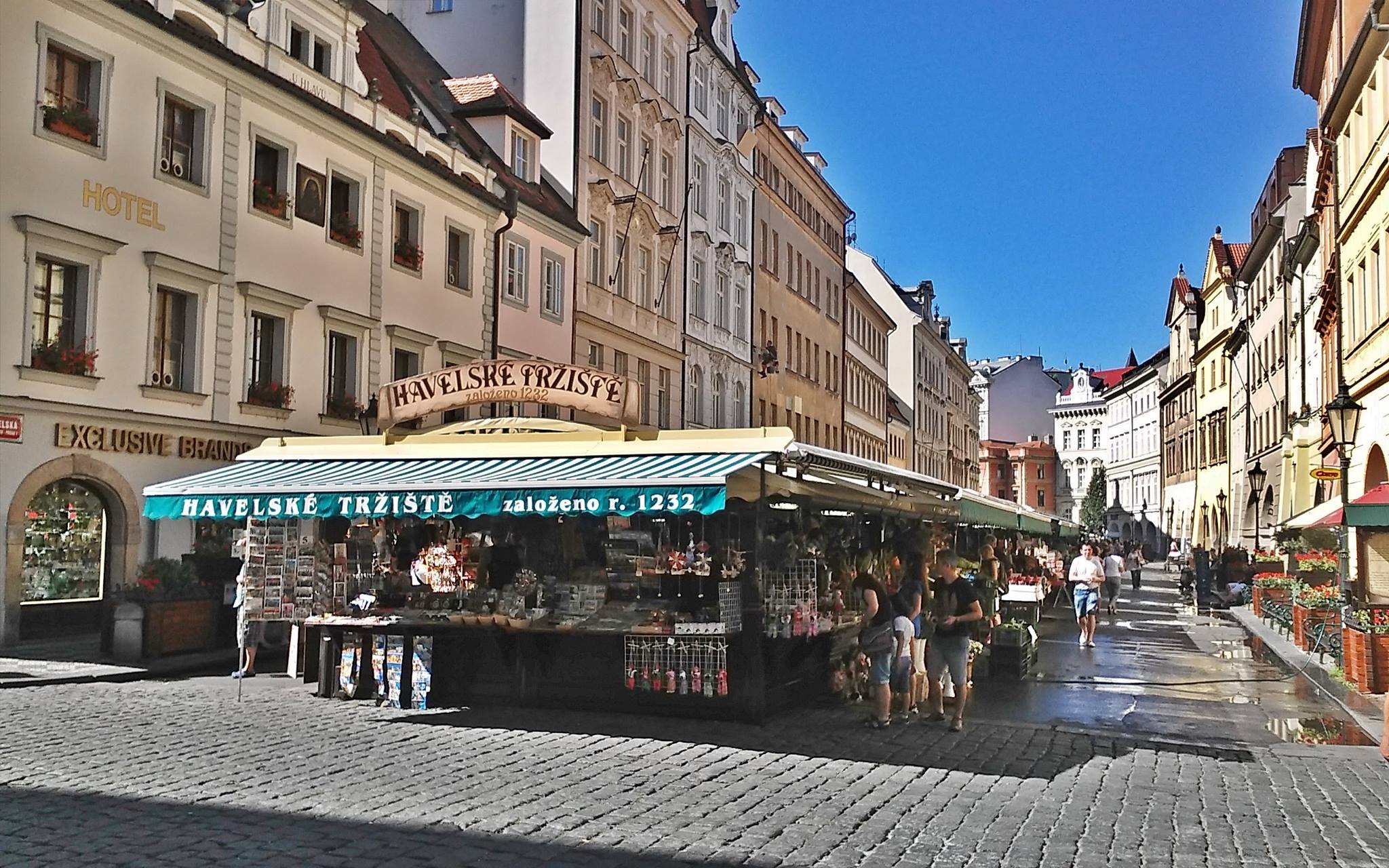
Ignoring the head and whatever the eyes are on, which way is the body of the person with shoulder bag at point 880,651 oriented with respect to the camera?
to the viewer's left

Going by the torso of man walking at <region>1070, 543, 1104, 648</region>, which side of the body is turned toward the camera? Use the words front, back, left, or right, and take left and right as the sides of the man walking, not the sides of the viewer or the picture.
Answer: front

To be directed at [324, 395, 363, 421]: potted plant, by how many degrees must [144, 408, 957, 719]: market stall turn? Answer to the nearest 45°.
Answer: approximately 180°

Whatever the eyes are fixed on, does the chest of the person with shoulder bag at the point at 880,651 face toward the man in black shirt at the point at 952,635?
no

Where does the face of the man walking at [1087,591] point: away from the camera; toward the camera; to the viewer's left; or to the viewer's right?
toward the camera

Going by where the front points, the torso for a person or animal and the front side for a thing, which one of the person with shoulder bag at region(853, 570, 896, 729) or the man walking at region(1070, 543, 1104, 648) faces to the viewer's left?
the person with shoulder bag

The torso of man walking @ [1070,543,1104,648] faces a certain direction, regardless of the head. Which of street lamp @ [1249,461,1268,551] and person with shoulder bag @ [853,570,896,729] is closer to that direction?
the person with shoulder bag

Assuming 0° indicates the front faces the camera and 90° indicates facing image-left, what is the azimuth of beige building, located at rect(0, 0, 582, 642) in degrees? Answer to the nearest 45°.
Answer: approximately 315°

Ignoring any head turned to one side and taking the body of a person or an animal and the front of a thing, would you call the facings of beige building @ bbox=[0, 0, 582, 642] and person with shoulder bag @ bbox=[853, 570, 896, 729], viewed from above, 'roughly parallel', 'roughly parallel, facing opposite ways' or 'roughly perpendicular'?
roughly parallel, facing opposite ways

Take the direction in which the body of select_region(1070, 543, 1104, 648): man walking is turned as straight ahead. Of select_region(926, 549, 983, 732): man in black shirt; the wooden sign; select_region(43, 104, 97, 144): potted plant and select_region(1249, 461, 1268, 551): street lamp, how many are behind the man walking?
1

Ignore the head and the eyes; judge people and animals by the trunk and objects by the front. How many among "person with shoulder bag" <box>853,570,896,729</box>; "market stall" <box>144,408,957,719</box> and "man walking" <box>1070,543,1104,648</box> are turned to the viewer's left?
1

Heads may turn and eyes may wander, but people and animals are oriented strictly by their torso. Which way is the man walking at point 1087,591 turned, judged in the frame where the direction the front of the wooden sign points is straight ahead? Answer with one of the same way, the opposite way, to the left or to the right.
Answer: the same way

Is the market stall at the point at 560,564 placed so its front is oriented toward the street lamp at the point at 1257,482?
no

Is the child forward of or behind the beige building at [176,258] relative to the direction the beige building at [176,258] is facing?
forward

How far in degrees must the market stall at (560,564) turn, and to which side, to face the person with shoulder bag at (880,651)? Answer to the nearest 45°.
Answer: approximately 45° to its left

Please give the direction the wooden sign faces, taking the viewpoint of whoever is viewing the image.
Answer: facing the viewer

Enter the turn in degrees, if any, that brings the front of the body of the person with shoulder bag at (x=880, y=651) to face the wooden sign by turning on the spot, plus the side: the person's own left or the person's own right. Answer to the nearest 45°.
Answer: approximately 45° to the person's own right

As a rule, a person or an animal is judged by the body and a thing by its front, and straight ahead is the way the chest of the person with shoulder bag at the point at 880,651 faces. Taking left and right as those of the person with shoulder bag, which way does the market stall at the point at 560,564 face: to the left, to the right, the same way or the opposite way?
to the left
